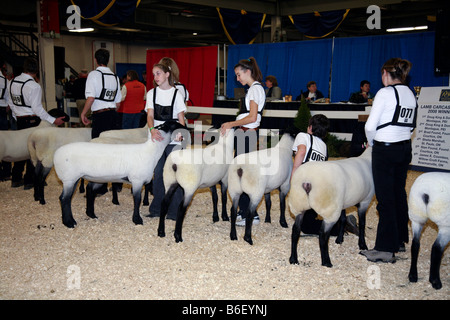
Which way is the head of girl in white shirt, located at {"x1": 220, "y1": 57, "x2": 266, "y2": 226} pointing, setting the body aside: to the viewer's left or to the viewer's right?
to the viewer's left

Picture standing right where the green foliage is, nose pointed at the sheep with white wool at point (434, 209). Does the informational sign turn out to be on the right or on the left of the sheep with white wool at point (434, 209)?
left

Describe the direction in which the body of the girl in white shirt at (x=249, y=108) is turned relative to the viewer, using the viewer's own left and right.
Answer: facing to the left of the viewer

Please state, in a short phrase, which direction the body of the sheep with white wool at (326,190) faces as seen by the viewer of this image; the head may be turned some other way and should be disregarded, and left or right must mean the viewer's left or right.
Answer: facing away from the viewer and to the right of the viewer

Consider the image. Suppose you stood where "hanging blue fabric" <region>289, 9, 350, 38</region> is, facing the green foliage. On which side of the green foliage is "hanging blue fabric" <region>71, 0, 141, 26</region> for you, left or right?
right

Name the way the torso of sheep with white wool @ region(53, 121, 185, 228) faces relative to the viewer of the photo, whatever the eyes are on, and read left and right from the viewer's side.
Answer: facing to the right of the viewer

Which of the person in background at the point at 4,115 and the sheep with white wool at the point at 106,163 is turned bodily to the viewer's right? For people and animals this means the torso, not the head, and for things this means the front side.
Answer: the sheep with white wool

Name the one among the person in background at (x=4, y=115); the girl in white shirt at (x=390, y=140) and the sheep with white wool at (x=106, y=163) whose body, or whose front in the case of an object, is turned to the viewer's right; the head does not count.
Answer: the sheep with white wool

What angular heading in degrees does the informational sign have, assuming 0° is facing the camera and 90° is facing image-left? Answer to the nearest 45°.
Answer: approximately 0°
